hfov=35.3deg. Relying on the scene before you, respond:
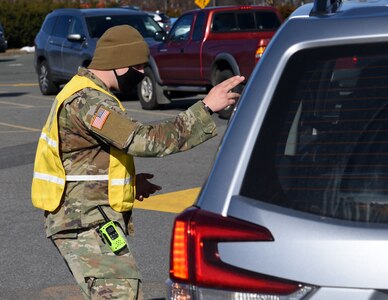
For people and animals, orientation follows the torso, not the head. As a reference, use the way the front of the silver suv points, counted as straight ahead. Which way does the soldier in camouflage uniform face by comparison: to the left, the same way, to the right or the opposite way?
to the right

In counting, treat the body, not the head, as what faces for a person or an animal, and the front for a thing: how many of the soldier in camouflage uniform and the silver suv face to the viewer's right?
1

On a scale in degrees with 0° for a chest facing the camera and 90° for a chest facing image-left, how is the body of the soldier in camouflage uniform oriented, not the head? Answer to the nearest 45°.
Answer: approximately 270°

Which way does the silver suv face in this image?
away from the camera

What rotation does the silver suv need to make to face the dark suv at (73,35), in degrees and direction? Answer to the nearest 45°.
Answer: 0° — it already faces it

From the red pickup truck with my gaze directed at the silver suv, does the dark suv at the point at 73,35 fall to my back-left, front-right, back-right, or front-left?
back-right

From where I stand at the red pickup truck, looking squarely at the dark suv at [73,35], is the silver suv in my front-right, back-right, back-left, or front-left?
back-left

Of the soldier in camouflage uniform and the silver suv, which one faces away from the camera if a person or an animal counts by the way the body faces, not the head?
the silver suv

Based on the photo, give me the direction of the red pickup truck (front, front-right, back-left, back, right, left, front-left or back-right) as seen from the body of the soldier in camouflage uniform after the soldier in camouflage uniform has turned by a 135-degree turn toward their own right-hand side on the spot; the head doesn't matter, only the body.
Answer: back-right
